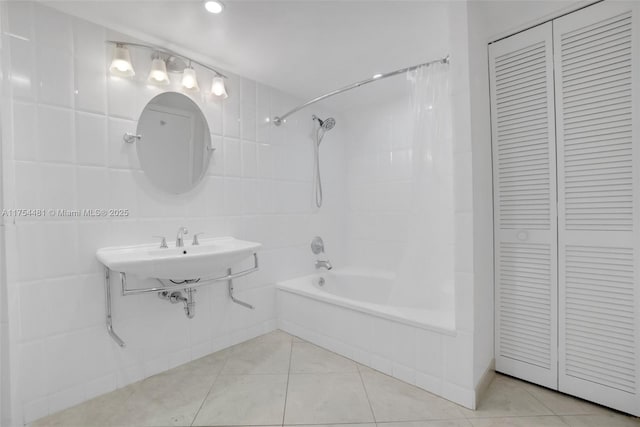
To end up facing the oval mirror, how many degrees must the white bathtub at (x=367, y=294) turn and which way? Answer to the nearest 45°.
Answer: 0° — it already faces it

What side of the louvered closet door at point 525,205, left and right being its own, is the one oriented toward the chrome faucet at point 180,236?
front

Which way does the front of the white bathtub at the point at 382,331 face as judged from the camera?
facing the viewer and to the left of the viewer

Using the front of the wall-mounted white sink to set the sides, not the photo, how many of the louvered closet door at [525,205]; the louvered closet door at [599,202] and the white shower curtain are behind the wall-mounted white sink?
0

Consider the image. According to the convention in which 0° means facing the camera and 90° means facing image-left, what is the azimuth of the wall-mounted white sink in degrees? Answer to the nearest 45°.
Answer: approximately 315°

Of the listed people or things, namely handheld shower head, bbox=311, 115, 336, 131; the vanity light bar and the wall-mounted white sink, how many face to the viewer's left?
0

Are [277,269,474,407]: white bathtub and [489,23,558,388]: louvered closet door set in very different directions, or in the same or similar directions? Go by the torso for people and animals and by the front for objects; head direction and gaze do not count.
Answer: same or similar directions

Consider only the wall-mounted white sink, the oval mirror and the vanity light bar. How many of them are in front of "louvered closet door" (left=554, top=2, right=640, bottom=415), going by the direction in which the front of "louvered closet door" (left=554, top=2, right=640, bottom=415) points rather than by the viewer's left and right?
3

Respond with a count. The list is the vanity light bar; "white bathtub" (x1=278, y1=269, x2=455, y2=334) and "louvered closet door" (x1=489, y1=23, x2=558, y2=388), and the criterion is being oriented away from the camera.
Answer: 0

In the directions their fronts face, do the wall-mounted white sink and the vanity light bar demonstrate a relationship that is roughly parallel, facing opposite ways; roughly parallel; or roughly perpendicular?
roughly parallel

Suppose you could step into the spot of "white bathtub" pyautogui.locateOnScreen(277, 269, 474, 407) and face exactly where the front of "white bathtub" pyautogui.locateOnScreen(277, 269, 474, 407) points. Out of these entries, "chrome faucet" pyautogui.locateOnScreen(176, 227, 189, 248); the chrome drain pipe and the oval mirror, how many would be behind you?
0
